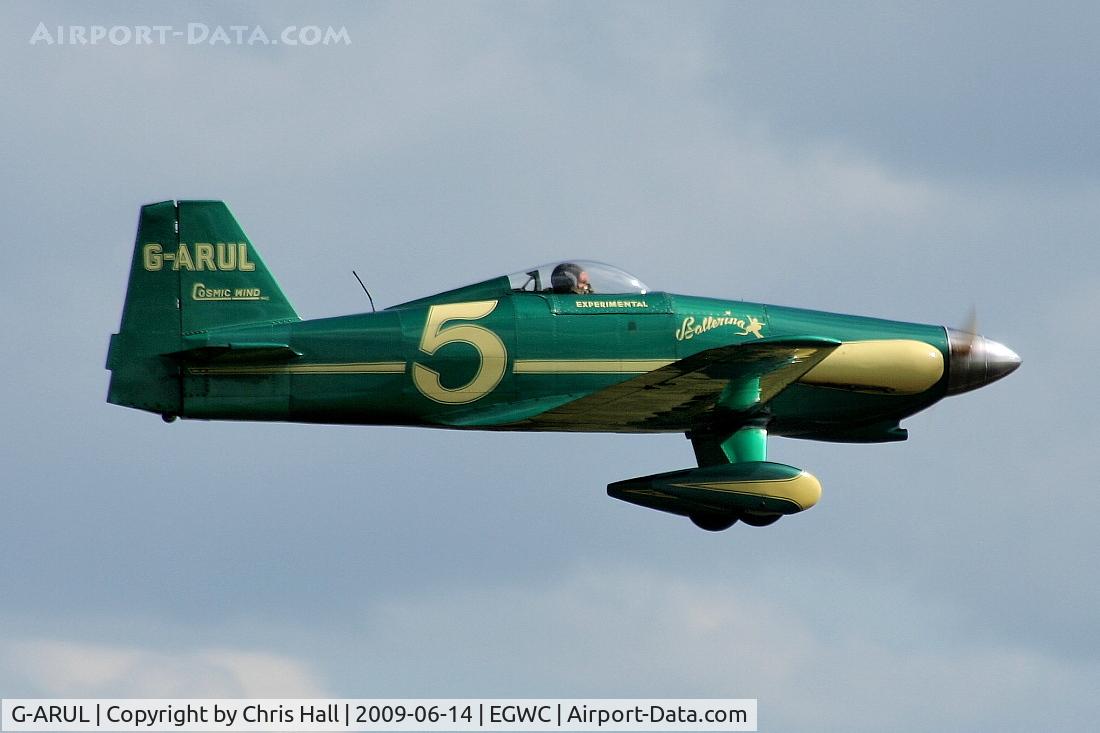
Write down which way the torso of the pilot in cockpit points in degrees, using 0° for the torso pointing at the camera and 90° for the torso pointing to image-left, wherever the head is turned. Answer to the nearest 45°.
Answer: approximately 270°

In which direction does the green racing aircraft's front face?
to the viewer's right

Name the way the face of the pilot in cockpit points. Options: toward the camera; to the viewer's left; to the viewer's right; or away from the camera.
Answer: to the viewer's right
